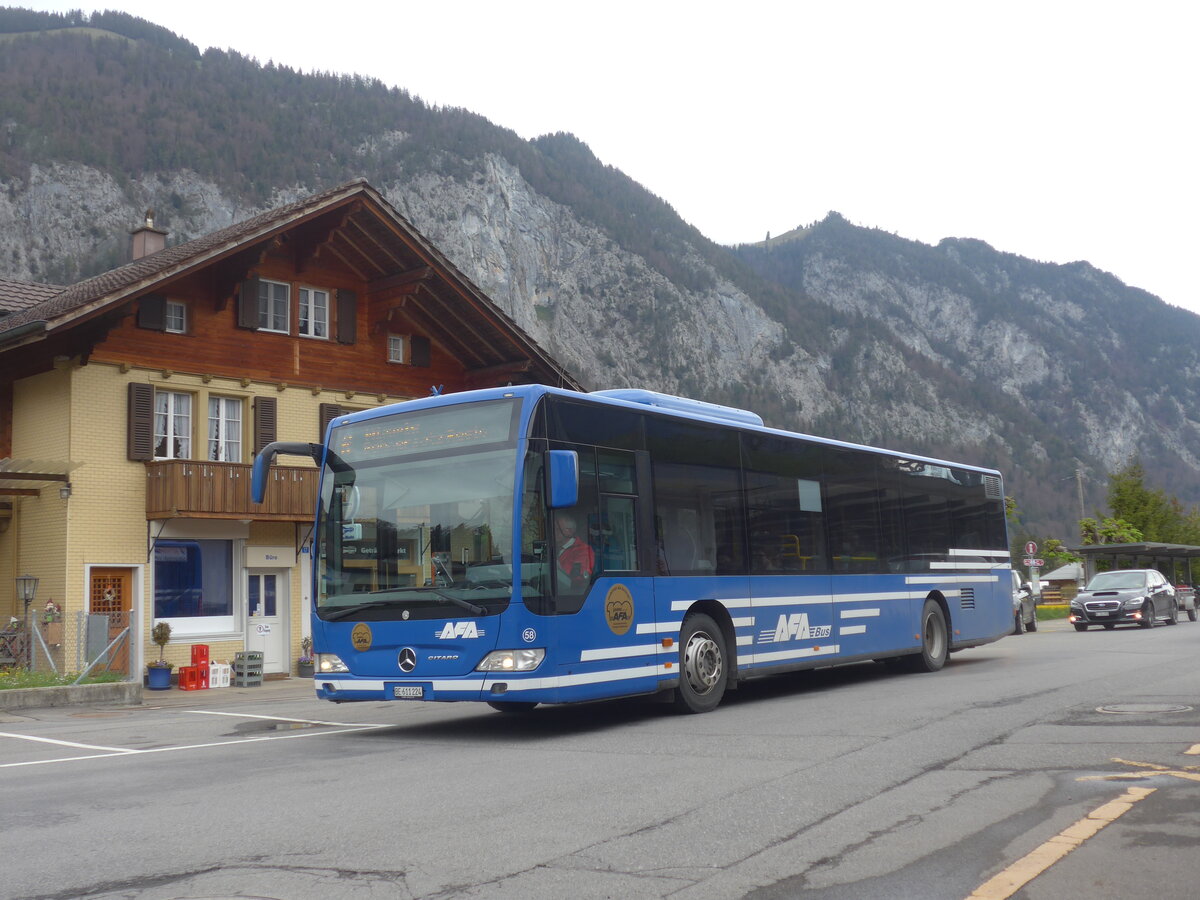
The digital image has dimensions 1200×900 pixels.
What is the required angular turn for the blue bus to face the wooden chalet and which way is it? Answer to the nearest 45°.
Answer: approximately 90° to its right

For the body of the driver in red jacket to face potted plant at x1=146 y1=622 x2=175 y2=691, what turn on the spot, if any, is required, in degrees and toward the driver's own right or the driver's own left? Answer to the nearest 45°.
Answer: approximately 90° to the driver's own right

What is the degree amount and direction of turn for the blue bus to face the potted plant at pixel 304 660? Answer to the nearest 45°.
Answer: approximately 90° to its right
